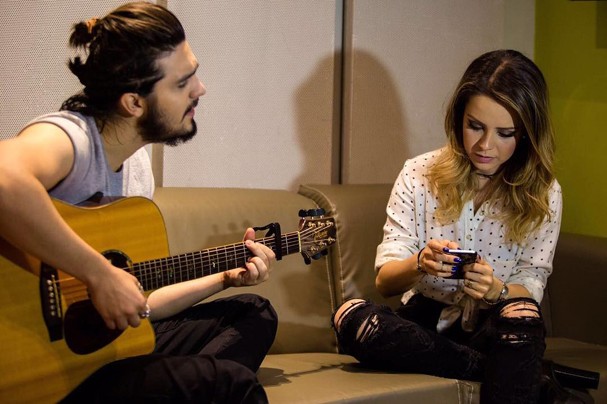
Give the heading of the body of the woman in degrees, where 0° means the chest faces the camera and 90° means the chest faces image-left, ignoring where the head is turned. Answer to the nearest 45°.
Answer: approximately 0°

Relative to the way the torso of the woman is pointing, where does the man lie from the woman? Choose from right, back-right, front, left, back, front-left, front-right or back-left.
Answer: front-right

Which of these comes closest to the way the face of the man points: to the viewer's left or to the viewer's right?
to the viewer's right
